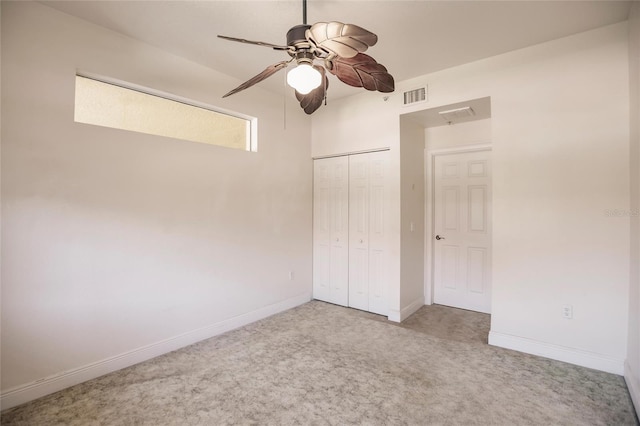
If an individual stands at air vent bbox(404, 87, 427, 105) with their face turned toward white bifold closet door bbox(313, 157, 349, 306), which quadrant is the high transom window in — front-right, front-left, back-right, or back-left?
front-left

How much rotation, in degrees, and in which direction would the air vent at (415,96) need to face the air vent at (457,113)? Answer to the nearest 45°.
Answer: approximately 180°

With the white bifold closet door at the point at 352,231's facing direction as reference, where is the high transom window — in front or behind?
in front

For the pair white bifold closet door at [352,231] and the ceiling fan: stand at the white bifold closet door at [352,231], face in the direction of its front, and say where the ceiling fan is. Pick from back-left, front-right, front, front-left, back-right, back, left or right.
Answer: front-left

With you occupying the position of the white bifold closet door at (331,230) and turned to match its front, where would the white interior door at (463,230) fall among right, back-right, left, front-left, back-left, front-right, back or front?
back-left

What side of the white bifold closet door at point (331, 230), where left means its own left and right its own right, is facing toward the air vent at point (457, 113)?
left

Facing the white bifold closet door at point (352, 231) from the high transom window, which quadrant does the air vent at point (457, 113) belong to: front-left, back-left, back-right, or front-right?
front-right

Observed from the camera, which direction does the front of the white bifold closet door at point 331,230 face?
facing the viewer and to the left of the viewer

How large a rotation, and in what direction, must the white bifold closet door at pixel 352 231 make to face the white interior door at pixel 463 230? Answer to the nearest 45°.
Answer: approximately 135° to its left

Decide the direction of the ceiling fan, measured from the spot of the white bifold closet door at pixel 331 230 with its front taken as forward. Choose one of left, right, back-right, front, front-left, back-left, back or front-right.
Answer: front-left
